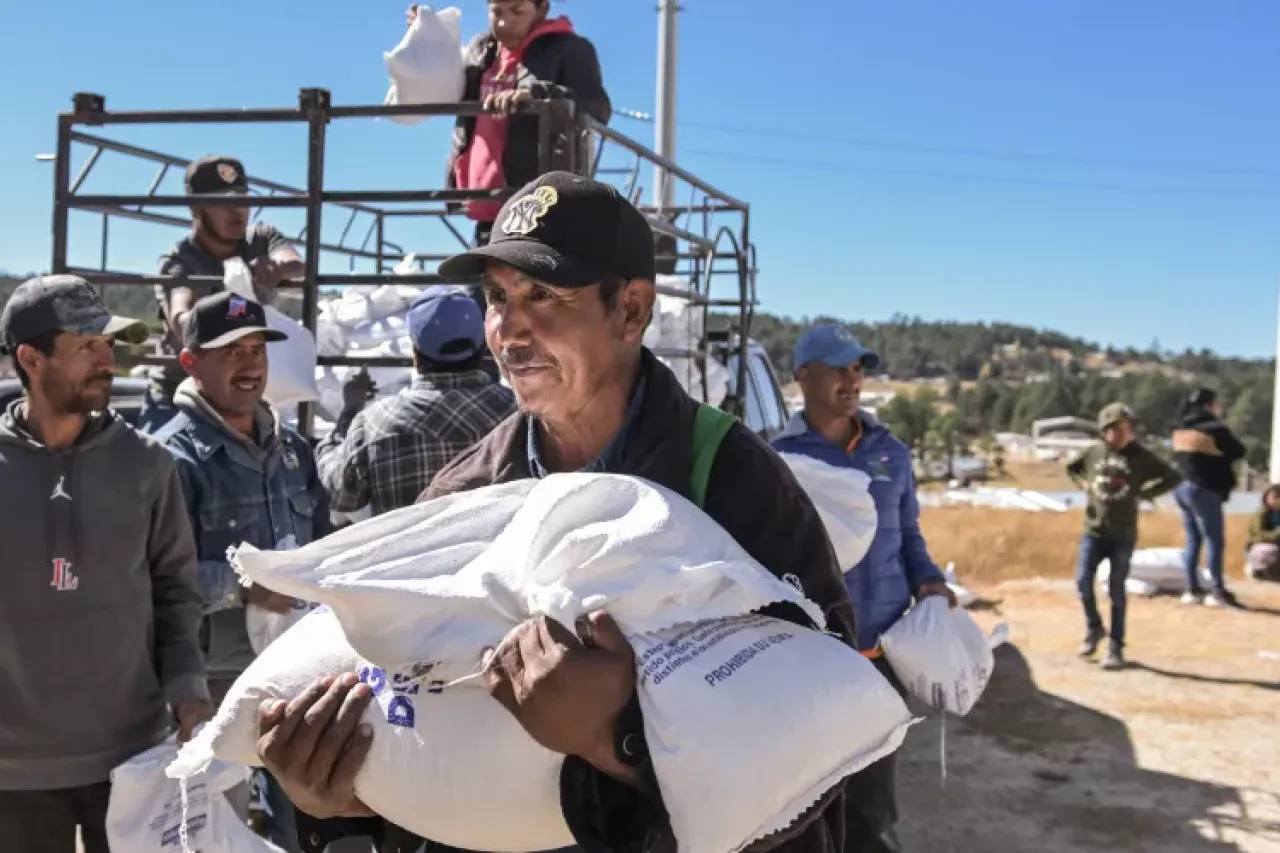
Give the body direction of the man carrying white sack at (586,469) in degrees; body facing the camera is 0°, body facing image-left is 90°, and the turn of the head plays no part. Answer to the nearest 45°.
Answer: approximately 45°

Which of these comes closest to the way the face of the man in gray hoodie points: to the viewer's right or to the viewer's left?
to the viewer's right

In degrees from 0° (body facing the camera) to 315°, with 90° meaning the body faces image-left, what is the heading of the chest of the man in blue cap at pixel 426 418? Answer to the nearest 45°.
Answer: approximately 180°

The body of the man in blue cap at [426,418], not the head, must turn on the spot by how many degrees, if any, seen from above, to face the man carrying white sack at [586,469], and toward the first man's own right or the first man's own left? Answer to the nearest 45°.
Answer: approximately 180°

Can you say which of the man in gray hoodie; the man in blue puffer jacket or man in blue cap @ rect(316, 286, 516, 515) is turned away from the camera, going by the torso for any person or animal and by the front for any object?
the man in blue cap

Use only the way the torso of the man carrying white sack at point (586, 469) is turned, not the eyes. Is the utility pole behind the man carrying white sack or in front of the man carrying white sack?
behind

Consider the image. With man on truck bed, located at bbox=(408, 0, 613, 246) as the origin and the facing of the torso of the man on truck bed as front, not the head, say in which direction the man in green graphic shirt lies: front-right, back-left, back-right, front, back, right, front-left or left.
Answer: back

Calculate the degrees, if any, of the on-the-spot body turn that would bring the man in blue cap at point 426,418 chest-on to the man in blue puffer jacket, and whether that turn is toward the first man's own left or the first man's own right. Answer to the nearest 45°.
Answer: approximately 90° to the first man's own right

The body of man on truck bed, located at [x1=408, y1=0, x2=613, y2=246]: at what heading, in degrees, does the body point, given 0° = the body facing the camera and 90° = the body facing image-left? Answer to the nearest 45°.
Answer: approximately 45°

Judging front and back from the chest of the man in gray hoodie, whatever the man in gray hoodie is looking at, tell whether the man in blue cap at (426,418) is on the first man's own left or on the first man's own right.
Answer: on the first man's own left
